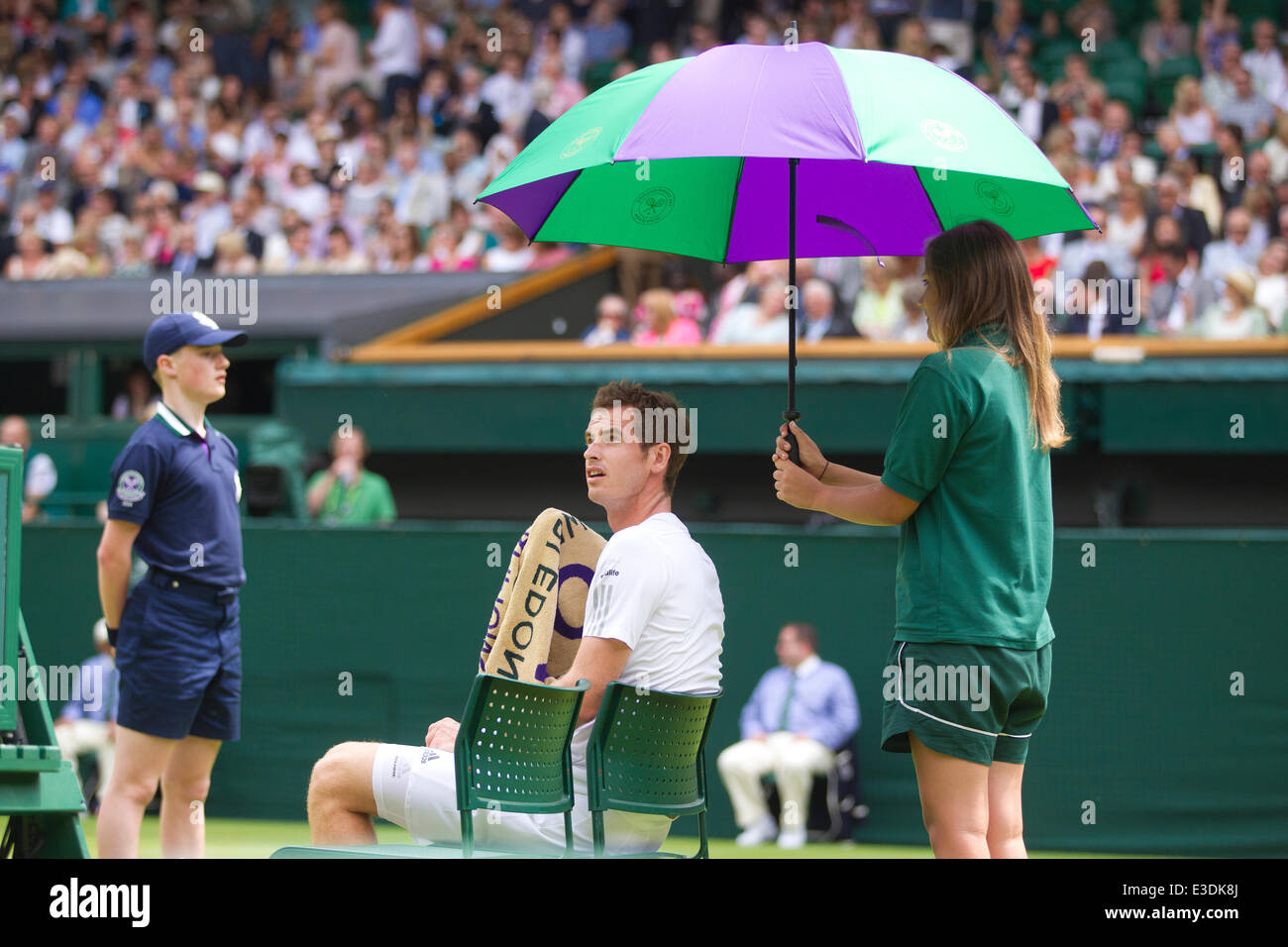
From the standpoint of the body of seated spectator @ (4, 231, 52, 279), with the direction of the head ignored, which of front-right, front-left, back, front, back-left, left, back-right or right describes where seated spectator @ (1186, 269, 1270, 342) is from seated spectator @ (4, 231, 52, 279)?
front-left

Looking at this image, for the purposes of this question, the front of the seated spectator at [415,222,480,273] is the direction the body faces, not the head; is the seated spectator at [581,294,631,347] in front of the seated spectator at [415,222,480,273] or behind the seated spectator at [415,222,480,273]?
in front

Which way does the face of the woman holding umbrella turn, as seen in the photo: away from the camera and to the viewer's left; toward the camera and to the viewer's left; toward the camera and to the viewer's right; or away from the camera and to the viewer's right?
away from the camera and to the viewer's left

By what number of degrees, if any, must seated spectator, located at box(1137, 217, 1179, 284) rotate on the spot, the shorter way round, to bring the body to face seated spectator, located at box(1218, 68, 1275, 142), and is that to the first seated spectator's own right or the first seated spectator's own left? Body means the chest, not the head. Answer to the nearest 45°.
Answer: approximately 180°

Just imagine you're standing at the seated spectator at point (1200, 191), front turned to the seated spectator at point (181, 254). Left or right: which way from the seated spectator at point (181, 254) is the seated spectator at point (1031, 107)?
right

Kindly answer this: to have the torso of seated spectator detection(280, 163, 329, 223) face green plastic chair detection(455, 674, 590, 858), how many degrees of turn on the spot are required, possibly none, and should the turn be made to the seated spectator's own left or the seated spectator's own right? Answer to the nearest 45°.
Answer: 0° — they already face it
